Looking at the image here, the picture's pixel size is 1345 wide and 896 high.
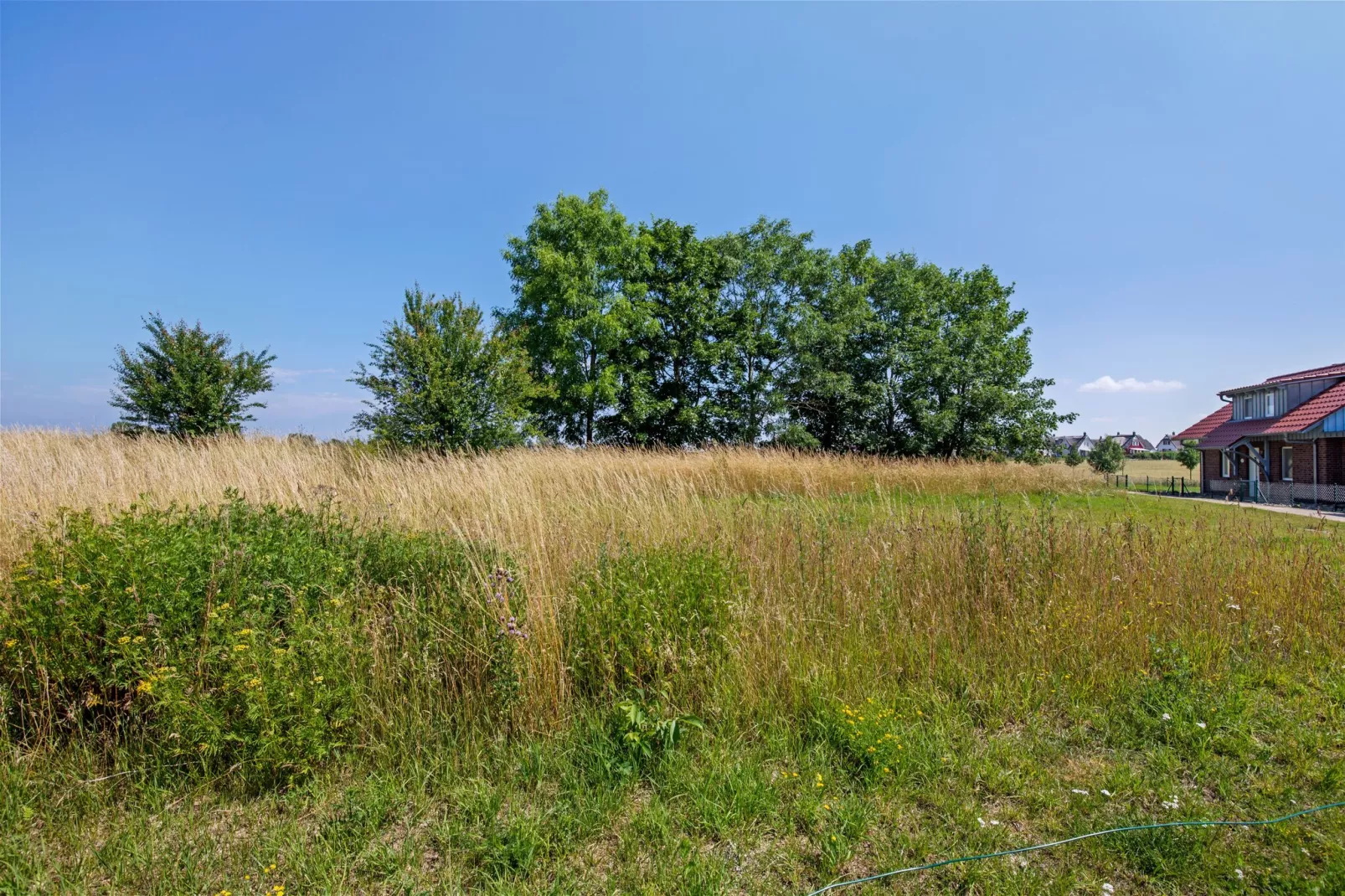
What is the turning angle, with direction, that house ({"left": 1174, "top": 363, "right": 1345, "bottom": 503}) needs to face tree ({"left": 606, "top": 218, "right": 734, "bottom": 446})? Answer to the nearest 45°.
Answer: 0° — it already faces it

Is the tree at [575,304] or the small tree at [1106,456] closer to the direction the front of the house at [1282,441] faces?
the tree

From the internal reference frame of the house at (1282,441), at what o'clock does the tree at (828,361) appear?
The tree is roughly at 12 o'clock from the house.

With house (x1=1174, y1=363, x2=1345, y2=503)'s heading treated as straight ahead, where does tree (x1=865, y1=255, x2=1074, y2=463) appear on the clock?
The tree is roughly at 12 o'clock from the house.

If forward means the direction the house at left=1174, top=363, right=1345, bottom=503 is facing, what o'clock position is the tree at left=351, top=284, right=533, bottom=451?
The tree is roughly at 11 o'clock from the house.

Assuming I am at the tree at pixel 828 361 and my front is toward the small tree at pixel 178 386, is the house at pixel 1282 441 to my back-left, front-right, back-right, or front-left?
back-left

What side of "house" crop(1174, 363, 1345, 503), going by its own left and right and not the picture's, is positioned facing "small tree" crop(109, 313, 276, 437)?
front

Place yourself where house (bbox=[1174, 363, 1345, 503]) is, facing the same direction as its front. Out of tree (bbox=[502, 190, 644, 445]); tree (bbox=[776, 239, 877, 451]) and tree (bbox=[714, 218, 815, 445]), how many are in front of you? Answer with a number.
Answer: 3

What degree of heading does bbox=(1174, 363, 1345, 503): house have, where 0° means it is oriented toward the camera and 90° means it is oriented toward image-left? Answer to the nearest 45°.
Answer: approximately 45°

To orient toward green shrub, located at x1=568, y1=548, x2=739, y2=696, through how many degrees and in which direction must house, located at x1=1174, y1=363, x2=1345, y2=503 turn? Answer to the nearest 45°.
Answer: approximately 45° to its left

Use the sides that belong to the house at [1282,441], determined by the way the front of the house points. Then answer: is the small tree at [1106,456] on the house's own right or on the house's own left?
on the house's own right
